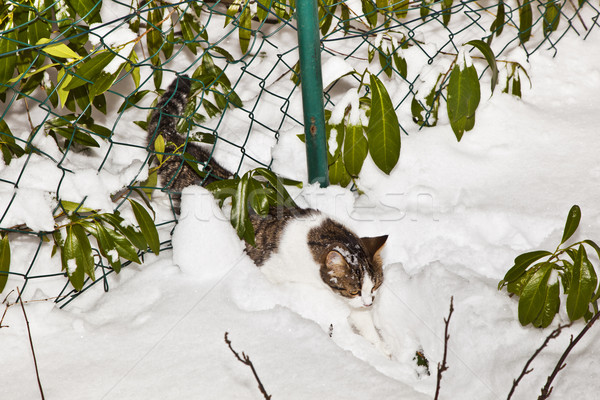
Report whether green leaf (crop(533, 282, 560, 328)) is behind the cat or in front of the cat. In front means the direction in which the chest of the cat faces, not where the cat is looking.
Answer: in front

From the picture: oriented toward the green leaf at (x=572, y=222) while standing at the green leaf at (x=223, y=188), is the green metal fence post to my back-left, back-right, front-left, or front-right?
front-left

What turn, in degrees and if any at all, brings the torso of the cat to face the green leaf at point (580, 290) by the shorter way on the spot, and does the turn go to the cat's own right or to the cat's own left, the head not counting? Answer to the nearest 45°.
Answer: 0° — it already faces it

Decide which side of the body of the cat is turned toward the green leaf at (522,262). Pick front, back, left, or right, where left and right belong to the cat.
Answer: front

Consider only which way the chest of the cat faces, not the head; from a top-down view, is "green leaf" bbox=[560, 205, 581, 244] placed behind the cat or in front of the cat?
in front

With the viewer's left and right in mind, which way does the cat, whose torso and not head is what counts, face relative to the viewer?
facing the viewer and to the right of the viewer

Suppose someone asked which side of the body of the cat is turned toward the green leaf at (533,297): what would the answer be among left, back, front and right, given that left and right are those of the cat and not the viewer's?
front
